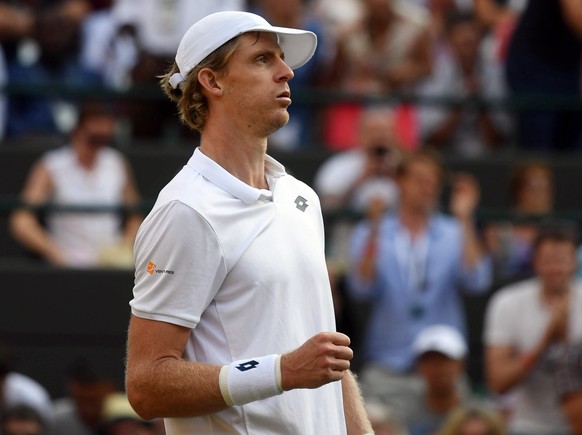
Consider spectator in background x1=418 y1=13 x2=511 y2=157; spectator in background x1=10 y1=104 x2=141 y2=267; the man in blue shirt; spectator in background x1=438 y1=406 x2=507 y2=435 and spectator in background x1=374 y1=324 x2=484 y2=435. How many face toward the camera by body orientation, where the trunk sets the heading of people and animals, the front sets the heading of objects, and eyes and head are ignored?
5

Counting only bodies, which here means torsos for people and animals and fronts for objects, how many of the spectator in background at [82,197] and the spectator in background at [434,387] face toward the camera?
2

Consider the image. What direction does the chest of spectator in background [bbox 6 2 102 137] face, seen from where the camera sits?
toward the camera

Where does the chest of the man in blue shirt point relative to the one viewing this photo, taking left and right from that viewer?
facing the viewer

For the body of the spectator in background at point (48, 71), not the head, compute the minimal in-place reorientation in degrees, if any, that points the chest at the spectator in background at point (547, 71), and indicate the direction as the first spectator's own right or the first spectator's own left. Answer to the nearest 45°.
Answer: approximately 90° to the first spectator's own left

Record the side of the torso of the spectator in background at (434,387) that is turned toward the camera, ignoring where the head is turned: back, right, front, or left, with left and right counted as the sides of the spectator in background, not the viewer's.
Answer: front

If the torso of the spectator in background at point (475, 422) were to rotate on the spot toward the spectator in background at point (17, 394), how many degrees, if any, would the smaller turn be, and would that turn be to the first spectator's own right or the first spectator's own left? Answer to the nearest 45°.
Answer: approximately 90° to the first spectator's own right

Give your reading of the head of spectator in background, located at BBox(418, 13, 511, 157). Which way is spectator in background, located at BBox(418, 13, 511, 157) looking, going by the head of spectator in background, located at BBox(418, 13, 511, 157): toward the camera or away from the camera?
toward the camera

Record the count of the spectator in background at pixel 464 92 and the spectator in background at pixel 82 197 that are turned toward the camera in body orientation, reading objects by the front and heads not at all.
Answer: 2

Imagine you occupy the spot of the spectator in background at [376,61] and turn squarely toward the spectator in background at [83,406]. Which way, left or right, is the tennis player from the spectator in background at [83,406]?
left

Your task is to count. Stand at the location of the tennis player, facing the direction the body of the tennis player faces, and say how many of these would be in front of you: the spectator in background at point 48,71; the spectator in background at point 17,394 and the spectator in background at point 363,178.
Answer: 0

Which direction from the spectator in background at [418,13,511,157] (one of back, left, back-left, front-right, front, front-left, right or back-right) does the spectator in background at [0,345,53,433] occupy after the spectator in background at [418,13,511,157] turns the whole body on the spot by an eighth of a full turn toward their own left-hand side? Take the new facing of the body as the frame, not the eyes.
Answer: right

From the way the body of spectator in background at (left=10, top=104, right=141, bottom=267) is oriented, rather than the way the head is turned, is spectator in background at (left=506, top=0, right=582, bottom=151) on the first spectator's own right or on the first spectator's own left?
on the first spectator's own left

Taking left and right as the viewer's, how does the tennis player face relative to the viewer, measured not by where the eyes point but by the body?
facing the viewer and to the right of the viewer
